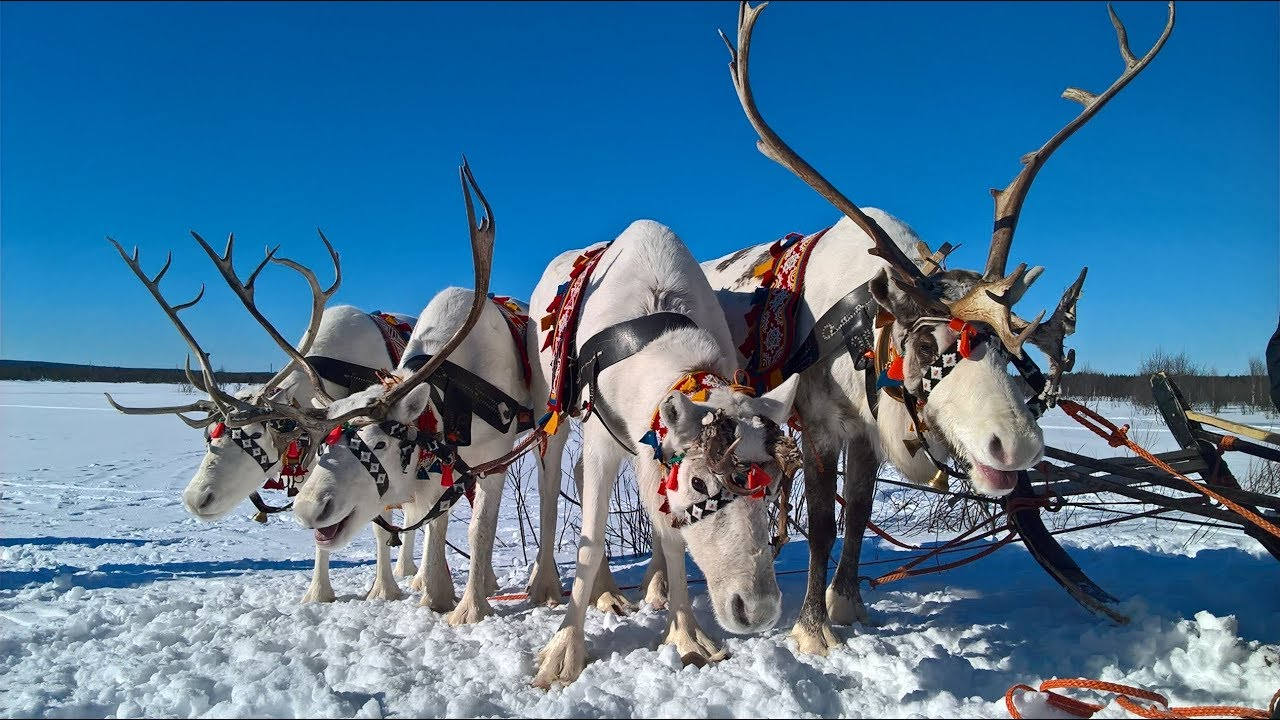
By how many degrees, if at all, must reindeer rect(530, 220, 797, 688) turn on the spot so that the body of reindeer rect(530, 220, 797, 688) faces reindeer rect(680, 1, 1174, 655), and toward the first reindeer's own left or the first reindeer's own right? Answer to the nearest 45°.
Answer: approximately 90° to the first reindeer's own left

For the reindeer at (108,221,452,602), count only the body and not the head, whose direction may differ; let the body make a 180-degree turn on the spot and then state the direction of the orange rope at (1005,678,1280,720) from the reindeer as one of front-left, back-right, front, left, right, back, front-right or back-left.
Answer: right

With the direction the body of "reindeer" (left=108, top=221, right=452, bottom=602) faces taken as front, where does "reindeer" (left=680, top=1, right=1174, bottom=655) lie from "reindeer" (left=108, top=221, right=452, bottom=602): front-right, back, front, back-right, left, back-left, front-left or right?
left

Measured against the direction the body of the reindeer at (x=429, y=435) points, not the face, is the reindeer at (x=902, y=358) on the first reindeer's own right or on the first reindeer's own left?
on the first reindeer's own left

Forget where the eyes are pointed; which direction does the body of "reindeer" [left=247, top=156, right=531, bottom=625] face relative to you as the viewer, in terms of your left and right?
facing the viewer and to the left of the viewer

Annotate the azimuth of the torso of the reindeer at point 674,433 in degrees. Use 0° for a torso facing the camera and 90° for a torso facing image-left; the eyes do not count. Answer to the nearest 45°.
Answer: approximately 0°

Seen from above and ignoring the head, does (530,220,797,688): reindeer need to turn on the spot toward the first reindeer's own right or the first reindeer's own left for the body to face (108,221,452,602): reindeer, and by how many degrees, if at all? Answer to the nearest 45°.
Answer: approximately 135° to the first reindeer's own right

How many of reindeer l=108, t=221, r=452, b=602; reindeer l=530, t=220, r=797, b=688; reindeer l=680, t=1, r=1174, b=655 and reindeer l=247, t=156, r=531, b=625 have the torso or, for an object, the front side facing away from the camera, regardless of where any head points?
0

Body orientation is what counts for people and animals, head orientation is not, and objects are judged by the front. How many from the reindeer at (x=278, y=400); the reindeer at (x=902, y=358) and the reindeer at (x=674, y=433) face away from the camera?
0

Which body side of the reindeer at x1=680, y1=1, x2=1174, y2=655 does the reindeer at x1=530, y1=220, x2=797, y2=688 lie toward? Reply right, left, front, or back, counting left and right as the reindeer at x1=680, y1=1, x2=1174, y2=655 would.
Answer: right

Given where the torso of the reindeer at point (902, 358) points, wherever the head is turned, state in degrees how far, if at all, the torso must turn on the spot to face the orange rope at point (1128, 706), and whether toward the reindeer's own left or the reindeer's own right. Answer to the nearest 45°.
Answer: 0° — it already faces it

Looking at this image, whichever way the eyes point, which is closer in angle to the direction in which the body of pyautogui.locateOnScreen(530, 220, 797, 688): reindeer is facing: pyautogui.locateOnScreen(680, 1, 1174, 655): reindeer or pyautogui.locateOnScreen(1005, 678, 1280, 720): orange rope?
the orange rope

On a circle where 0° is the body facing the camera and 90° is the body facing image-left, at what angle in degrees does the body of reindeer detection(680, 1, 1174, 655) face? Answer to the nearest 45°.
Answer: approximately 315°

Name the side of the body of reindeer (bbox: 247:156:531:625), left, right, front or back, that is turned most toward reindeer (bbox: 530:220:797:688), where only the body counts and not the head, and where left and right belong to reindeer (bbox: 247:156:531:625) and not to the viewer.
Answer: left
